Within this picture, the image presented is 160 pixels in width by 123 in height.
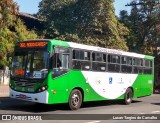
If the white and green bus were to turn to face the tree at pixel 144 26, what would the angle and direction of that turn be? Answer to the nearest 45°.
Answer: approximately 135° to its right

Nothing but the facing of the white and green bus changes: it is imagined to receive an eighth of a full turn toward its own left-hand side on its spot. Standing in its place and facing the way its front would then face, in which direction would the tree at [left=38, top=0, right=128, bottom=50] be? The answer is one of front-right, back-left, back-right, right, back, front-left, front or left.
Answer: back

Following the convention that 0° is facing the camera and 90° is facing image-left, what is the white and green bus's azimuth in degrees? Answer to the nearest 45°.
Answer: approximately 45°
